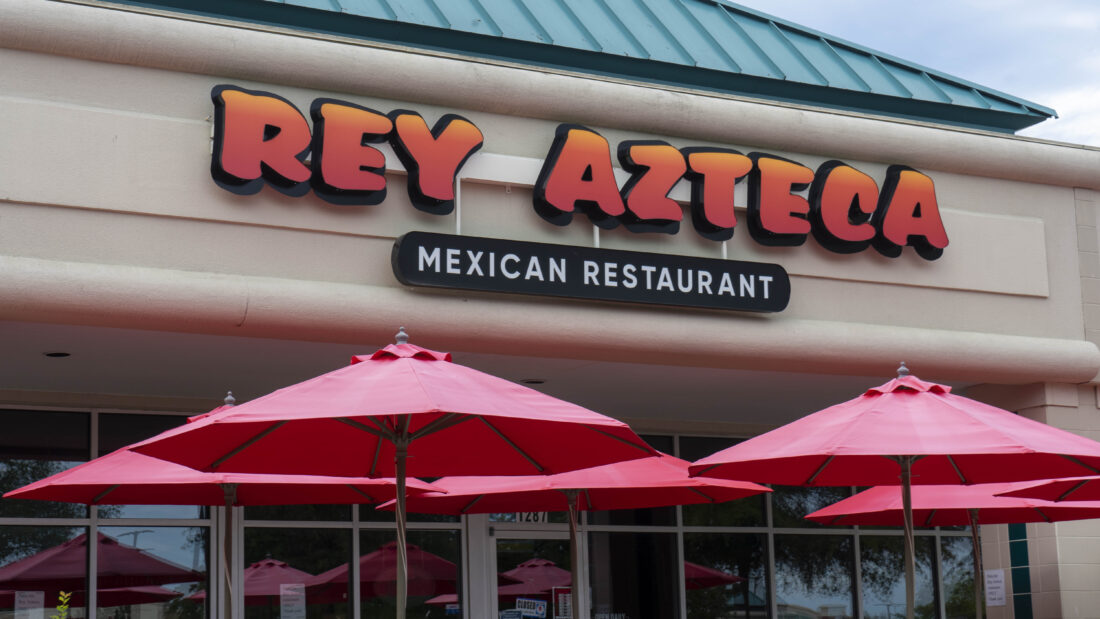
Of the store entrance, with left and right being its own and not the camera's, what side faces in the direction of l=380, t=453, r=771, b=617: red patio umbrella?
front

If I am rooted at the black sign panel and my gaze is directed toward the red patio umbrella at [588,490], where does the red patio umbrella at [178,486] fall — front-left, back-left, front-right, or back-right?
front-right

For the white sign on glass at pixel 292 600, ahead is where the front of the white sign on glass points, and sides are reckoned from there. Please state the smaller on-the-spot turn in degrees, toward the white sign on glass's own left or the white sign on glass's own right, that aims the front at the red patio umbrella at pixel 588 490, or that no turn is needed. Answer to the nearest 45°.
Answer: approximately 45° to the white sign on glass's own left

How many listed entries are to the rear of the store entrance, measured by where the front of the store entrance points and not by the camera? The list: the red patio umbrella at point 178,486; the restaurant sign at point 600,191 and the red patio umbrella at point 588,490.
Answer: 0

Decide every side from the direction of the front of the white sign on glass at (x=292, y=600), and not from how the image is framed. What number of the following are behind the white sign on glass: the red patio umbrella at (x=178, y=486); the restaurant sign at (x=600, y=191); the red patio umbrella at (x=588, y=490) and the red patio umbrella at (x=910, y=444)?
0

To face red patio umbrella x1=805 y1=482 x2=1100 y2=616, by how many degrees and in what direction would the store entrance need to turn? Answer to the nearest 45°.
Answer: approximately 45° to its left

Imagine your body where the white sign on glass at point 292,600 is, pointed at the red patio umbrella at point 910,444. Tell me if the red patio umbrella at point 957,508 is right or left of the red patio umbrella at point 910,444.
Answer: left

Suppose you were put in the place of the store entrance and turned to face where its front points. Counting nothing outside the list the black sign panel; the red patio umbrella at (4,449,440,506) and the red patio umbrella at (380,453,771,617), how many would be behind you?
0

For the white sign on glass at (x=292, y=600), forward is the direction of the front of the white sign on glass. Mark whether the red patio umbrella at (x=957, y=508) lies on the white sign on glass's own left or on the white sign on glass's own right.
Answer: on the white sign on glass's own left

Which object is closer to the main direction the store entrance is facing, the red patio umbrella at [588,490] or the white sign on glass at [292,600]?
the red patio umbrella

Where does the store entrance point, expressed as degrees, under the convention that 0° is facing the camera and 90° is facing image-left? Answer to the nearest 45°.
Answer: approximately 0°

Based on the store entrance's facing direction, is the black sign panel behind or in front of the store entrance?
in front

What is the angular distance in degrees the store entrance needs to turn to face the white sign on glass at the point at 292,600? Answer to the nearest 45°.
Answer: approximately 45° to its right

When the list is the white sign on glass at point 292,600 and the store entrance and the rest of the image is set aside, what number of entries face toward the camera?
2

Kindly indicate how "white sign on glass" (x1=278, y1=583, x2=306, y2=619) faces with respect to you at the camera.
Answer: facing the viewer

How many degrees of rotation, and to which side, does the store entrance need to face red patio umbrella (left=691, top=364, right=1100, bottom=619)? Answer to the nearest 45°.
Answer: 0° — it already faces it

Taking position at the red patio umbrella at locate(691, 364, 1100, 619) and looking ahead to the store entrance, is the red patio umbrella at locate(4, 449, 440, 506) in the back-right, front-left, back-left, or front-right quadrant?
front-left

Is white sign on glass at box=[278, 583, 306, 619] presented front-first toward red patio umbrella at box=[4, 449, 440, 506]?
yes

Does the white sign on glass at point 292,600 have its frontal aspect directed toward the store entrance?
no

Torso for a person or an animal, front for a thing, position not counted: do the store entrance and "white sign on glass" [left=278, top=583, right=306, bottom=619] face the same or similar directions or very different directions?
same or similar directions
